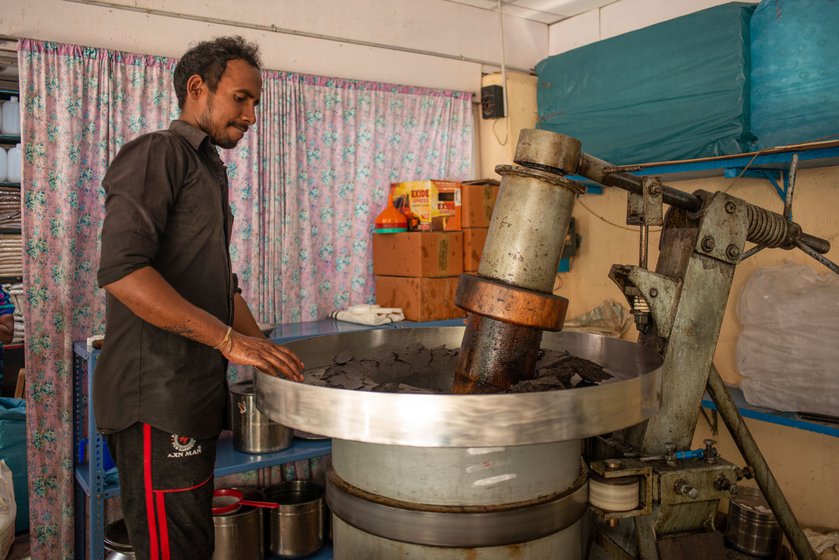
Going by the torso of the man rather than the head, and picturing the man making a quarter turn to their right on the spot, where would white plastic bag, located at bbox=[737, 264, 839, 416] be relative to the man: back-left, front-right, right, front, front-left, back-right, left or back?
left

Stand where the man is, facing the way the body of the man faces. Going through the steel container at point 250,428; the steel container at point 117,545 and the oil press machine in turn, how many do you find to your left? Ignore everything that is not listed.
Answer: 2

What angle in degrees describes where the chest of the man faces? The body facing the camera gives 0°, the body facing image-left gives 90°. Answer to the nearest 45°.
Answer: approximately 270°

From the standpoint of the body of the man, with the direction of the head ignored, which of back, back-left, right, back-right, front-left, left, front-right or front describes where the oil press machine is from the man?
front-right

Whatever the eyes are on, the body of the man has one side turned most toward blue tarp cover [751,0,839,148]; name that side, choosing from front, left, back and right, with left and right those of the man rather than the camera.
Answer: front

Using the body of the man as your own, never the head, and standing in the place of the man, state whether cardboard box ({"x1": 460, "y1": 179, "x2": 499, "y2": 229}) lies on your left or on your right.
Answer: on your left

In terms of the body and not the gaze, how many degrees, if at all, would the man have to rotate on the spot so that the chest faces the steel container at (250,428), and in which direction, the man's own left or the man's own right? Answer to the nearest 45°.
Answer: approximately 90° to the man's own left

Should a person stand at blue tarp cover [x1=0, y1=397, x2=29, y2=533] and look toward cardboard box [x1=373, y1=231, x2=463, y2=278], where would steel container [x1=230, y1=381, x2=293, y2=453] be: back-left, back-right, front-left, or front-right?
front-right

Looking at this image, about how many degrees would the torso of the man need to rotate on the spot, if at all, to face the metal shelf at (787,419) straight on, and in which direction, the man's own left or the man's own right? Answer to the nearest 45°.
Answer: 0° — they already face it

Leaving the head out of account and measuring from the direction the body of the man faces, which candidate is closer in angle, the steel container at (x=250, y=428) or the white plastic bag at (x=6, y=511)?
the steel container

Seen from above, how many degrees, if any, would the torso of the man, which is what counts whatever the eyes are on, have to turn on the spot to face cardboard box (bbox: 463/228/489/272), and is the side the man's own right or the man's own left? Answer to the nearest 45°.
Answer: approximately 45° to the man's own left

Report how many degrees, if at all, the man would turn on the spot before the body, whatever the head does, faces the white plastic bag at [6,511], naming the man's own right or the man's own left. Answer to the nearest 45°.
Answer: approximately 135° to the man's own left

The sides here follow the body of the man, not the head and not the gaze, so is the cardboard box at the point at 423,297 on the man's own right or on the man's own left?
on the man's own left

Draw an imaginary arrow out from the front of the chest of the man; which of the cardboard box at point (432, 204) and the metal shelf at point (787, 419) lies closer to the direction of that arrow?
the metal shelf

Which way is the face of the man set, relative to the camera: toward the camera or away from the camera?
toward the camera

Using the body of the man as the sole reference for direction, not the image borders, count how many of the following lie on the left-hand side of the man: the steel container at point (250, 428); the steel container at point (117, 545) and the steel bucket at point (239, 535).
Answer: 3

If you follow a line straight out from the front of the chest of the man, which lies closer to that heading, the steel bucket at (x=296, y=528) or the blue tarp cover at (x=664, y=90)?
the blue tarp cover
